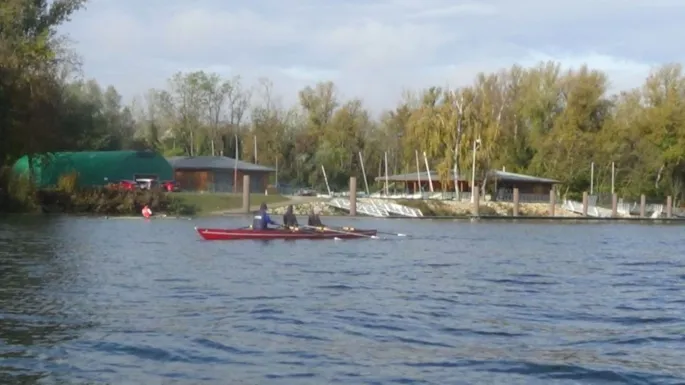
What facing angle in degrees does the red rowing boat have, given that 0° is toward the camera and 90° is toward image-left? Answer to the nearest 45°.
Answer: approximately 90°
